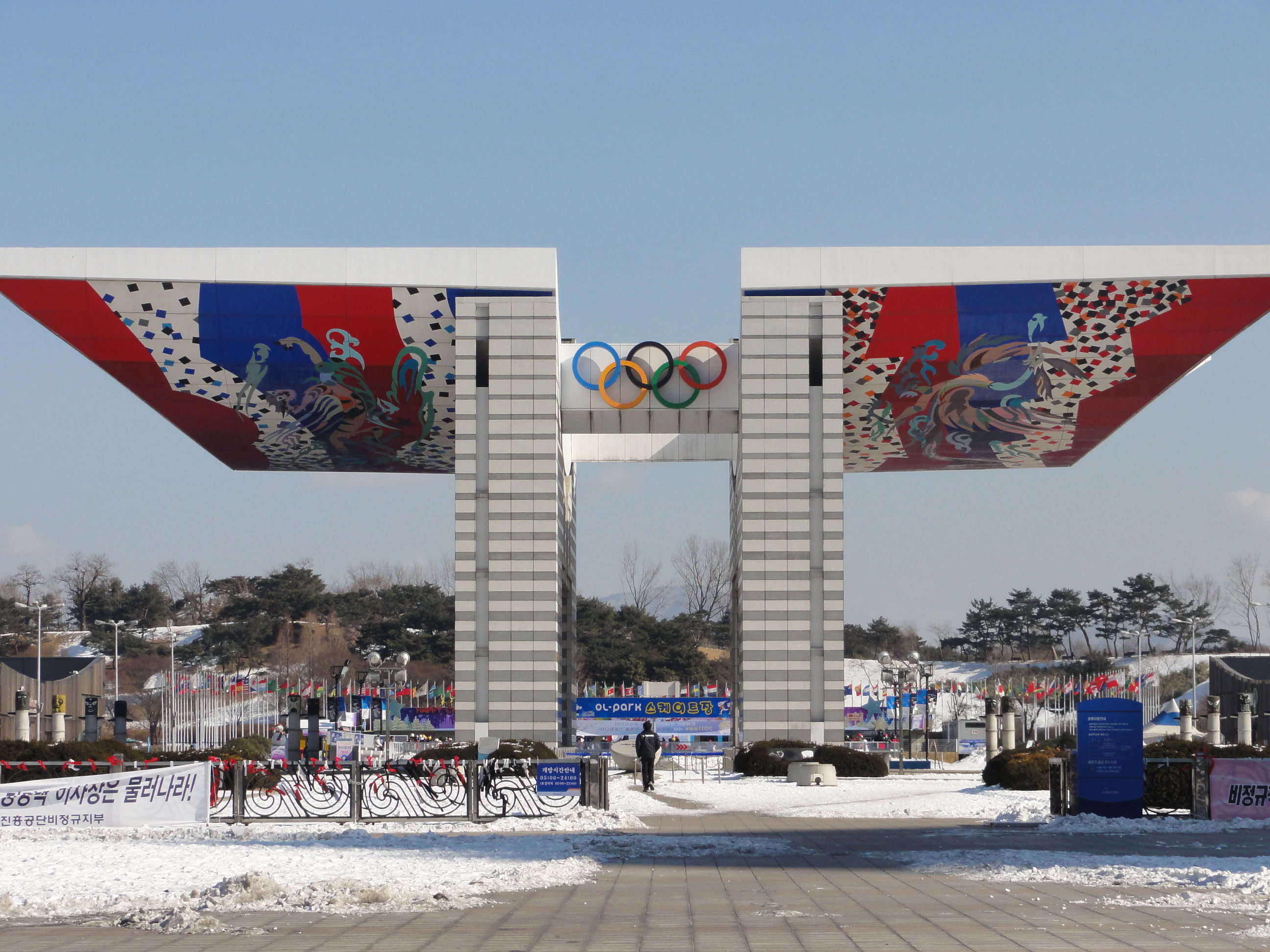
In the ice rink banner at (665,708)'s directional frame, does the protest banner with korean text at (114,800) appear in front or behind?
in front

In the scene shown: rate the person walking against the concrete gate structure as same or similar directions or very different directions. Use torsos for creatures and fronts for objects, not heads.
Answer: very different directions

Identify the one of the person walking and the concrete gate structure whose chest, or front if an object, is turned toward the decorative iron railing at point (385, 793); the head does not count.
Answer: the concrete gate structure

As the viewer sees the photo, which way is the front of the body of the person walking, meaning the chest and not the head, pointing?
away from the camera

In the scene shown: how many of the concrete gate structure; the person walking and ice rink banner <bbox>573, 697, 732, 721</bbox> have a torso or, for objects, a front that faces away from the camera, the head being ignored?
1

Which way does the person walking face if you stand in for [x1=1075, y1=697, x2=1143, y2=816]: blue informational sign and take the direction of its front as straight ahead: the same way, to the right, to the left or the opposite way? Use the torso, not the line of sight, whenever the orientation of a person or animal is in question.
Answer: the opposite way

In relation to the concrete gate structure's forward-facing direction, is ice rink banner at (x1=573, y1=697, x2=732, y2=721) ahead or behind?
behind

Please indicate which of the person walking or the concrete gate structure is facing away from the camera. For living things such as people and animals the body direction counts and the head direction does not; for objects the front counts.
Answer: the person walking

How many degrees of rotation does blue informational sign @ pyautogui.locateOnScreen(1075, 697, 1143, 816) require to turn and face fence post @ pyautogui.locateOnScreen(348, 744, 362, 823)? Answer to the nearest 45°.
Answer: approximately 90° to its right

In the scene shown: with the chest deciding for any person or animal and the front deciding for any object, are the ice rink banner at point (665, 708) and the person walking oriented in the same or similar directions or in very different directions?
very different directions

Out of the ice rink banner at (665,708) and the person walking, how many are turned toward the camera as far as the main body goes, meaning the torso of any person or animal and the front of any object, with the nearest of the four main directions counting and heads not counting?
1

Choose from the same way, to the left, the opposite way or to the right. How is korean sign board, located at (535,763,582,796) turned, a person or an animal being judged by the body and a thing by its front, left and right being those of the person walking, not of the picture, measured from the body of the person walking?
the opposite way

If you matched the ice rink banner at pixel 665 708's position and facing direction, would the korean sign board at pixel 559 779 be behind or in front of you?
in front
